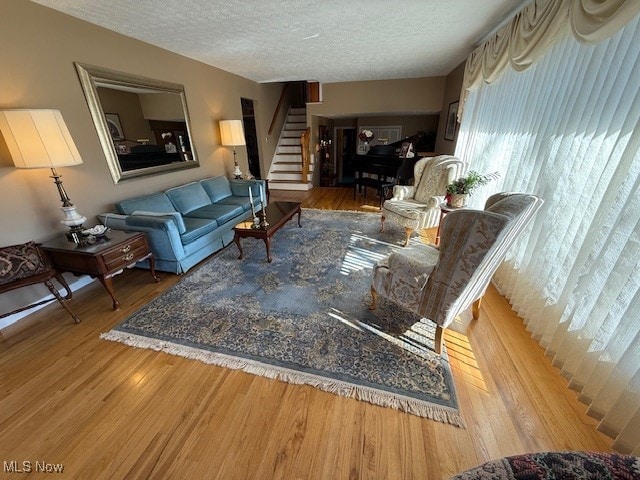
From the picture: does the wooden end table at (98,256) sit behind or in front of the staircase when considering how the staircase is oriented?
in front

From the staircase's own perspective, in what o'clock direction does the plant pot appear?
The plant pot is roughly at 11 o'clock from the staircase.

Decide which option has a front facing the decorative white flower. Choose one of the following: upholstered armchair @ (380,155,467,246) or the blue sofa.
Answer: the upholstered armchair

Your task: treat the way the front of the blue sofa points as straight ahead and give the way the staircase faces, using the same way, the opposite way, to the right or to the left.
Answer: to the right

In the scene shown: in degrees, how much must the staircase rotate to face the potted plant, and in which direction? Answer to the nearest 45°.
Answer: approximately 45° to its left

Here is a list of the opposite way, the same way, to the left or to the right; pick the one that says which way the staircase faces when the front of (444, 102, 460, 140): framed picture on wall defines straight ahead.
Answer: to the left

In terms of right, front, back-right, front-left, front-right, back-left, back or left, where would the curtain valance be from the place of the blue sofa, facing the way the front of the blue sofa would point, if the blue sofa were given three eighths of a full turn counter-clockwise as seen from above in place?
back-right

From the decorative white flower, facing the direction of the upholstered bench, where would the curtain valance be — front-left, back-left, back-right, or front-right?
back-left

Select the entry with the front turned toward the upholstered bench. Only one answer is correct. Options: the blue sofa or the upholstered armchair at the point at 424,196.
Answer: the upholstered armchair

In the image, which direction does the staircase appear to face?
toward the camera

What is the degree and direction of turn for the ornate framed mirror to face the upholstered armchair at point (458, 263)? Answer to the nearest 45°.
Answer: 0° — it already faces it

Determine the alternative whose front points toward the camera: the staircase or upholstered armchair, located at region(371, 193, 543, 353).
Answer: the staircase

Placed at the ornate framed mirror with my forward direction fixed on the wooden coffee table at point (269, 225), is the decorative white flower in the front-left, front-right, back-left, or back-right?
front-right

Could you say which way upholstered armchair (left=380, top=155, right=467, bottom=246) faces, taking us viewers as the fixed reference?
facing the viewer and to the left of the viewer

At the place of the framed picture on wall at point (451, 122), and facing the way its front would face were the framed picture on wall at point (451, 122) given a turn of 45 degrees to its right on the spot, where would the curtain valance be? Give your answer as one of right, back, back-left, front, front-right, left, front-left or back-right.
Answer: left

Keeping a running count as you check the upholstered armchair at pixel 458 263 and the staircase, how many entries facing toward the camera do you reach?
1

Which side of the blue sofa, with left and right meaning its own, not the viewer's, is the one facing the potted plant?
front

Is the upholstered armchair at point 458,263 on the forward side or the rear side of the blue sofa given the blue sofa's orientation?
on the forward side
